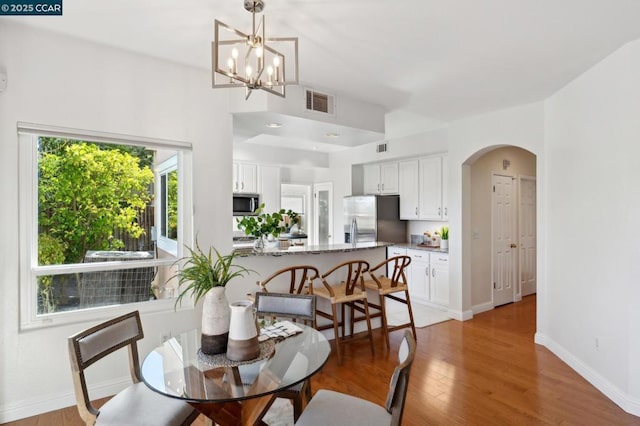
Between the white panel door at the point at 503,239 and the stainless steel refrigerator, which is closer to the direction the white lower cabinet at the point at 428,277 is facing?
the stainless steel refrigerator

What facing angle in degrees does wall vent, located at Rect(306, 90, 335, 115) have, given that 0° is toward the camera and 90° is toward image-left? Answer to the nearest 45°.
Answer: approximately 315°

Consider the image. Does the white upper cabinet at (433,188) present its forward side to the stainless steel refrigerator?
no

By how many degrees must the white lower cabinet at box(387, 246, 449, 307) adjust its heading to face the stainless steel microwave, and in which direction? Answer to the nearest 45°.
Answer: approximately 45° to its right

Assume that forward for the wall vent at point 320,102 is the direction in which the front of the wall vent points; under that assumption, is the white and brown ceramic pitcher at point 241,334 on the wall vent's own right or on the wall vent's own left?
on the wall vent's own right

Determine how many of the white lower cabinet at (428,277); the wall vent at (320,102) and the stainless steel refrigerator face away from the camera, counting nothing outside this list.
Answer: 0

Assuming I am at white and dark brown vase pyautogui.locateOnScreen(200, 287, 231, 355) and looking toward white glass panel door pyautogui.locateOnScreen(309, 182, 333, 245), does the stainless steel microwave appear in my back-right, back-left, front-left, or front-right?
front-left

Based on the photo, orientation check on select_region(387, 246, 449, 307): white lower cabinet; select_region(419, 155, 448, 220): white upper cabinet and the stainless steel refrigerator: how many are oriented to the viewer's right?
0

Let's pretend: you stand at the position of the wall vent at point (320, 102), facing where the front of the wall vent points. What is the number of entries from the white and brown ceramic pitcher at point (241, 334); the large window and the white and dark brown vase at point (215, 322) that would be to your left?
0

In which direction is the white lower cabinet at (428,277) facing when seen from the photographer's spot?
facing the viewer and to the left of the viewer

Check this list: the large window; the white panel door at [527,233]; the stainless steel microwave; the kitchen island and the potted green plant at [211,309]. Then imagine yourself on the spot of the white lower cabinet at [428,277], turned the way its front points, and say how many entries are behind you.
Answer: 1

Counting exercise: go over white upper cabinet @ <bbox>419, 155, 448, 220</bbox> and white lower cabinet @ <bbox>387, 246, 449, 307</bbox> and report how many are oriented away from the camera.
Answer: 0

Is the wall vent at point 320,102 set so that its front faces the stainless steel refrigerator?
no

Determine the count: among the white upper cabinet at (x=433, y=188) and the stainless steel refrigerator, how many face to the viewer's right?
0

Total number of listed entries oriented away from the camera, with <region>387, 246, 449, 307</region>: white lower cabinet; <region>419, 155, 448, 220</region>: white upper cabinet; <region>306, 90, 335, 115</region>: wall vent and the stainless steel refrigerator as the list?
0

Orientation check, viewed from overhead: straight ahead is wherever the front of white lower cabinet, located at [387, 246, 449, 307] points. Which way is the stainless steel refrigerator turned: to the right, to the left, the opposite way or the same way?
the same way

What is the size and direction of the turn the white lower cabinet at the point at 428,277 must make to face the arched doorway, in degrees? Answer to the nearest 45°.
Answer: approximately 135° to its left

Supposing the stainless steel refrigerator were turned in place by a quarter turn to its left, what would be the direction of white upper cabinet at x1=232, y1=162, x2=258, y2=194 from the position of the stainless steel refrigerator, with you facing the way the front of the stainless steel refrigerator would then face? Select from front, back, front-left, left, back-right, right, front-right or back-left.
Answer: back-right

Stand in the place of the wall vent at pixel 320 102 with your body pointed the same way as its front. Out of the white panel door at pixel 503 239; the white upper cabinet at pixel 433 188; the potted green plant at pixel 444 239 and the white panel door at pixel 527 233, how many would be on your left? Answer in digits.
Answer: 4
